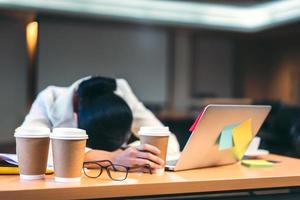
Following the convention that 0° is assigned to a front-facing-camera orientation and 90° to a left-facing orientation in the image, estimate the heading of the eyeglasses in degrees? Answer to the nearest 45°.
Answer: approximately 45°

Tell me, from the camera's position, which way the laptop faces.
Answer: facing away from the viewer and to the left of the viewer

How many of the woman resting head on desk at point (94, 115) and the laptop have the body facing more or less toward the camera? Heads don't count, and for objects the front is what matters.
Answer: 1
